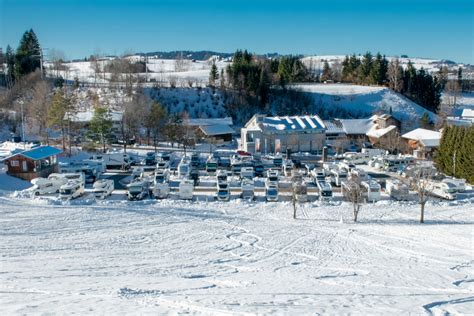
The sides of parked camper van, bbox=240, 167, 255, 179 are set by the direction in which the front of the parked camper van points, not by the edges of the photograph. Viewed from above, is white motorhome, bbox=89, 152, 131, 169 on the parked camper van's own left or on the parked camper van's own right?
on the parked camper van's own right

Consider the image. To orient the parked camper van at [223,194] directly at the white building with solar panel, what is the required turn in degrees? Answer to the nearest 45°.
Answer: approximately 180°

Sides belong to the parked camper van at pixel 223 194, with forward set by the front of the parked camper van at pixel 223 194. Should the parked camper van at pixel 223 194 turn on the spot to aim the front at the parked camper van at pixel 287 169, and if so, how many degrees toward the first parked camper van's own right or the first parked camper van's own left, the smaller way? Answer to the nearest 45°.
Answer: approximately 135° to the first parked camper van's own left

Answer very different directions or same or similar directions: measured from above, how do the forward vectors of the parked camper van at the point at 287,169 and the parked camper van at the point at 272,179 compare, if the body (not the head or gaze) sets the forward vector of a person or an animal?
same or similar directions

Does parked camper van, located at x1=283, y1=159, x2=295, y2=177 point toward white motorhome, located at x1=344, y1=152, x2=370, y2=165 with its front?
no

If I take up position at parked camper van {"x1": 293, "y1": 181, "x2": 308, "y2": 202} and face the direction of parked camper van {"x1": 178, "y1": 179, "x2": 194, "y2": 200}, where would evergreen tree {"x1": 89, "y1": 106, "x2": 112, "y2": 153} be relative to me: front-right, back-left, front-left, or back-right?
front-right

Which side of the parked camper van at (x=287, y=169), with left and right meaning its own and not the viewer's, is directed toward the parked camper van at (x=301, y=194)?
front

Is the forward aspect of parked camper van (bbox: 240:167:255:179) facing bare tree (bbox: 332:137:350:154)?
no

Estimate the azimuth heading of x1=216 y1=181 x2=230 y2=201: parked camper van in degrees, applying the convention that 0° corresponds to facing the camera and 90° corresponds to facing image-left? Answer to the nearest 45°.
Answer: approximately 0°

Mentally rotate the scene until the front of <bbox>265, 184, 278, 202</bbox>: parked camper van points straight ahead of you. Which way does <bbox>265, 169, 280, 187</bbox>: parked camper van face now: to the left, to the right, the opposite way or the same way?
the same way

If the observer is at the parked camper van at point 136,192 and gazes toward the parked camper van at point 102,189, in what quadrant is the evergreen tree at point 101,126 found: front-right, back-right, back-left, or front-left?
front-right

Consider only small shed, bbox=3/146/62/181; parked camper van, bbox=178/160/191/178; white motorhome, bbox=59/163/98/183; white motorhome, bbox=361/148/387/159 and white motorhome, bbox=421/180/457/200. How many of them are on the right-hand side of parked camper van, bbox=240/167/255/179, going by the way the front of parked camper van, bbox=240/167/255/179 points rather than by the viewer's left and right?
3

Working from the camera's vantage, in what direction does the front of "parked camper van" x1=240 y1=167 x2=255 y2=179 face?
facing the viewer

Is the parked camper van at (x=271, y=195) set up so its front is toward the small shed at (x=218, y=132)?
no

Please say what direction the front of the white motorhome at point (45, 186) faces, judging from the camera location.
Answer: facing the viewer and to the left of the viewer
